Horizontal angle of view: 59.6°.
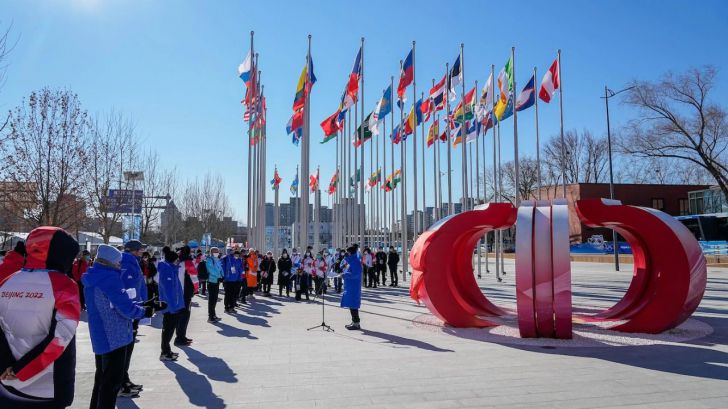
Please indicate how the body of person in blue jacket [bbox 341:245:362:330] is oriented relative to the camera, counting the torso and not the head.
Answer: to the viewer's left

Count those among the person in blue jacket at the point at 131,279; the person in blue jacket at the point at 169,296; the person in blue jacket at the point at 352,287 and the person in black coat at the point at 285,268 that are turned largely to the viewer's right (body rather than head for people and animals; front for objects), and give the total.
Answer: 2

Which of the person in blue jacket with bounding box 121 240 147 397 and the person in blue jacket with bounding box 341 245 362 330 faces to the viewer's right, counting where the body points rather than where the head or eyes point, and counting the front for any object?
the person in blue jacket with bounding box 121 240 147 397

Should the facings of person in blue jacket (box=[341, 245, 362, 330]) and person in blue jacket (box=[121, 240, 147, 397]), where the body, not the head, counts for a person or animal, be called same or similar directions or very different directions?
very different directions

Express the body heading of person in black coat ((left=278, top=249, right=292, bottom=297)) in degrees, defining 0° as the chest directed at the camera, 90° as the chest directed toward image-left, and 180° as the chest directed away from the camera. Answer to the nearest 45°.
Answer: approximately 0°

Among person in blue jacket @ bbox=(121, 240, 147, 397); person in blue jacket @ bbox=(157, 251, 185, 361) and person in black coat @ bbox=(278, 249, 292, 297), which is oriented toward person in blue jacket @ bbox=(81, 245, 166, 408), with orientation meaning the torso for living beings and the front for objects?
the person in black coat

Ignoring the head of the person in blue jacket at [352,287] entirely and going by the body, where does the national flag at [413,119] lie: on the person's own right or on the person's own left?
on the person's own right

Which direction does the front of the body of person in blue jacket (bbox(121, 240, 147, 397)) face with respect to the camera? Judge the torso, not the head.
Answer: to the viewer's right

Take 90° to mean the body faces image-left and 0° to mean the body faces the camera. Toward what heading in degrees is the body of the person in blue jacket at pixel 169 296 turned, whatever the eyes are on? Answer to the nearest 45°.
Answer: approximately 270°
